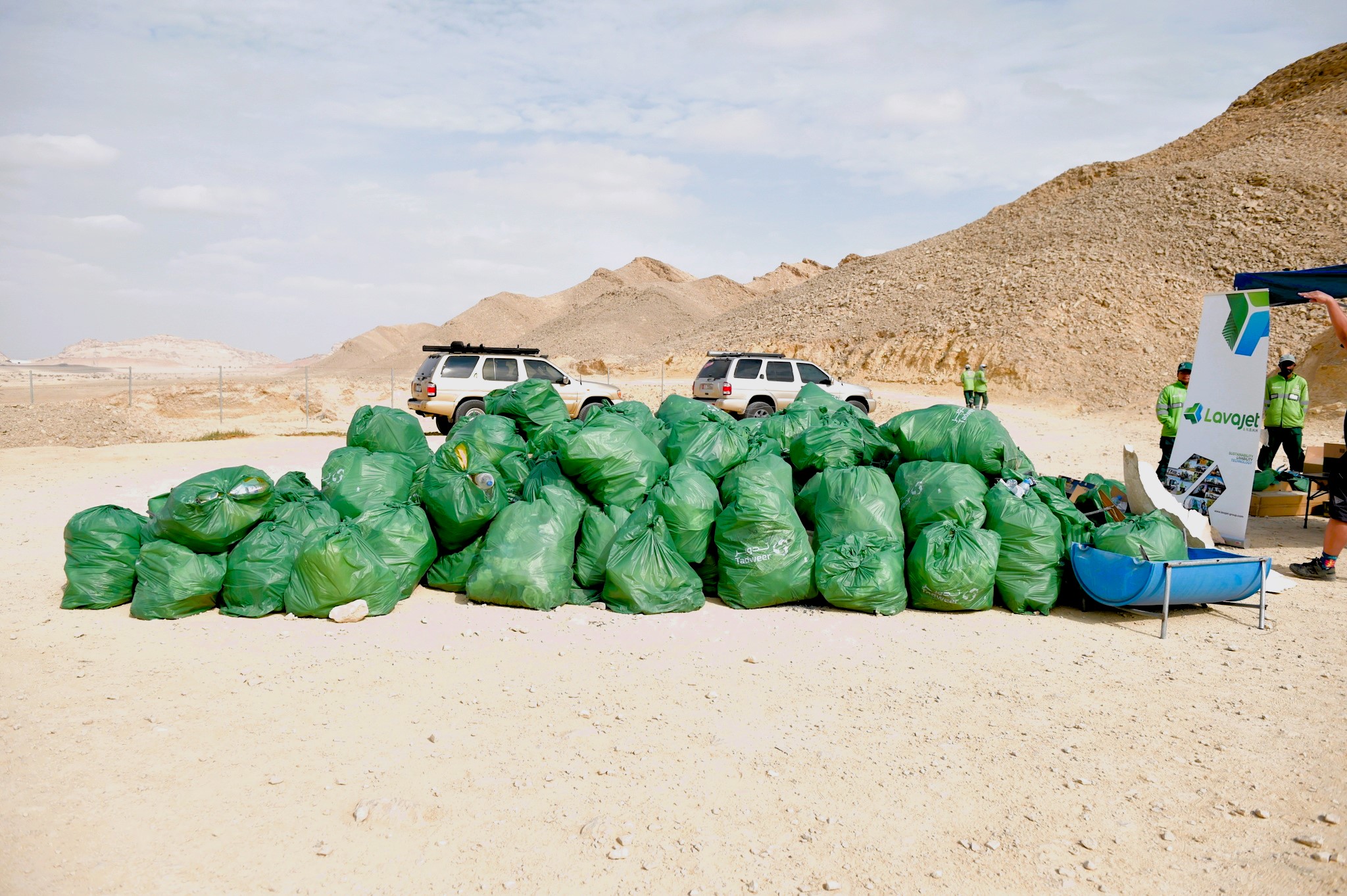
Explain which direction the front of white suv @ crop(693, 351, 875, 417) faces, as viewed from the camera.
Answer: facing away from the viewer and to the right of the viewer

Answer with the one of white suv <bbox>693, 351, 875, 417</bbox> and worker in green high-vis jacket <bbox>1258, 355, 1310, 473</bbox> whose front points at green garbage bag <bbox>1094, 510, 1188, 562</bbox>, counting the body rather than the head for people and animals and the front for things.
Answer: the worker in green high-vis jacket

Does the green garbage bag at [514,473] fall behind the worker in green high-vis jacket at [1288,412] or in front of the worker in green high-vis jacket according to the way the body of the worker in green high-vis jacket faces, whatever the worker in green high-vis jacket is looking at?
in front

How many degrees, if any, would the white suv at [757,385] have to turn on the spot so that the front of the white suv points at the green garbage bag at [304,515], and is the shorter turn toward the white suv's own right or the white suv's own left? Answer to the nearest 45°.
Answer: approximately 135° to the white suv's own right

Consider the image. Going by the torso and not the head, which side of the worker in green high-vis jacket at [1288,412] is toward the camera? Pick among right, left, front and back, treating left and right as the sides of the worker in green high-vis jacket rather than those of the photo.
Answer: front

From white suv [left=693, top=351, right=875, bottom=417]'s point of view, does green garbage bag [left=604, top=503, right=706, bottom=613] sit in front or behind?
behind

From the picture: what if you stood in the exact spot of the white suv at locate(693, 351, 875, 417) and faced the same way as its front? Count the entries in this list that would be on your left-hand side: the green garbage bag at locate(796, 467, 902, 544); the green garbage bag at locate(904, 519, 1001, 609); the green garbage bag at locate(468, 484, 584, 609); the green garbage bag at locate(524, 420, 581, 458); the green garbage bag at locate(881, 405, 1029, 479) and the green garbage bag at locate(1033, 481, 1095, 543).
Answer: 0

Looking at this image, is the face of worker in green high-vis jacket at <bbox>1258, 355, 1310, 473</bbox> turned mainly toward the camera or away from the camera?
toward the camera

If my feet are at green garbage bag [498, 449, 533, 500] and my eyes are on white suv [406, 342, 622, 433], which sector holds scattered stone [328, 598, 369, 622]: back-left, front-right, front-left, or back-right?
back-left

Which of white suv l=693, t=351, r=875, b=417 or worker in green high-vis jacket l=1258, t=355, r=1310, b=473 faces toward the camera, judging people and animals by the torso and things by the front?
the worker in green high-vis jacket

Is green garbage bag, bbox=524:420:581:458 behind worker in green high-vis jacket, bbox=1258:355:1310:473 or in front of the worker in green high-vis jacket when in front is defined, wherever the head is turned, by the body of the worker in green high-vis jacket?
in front

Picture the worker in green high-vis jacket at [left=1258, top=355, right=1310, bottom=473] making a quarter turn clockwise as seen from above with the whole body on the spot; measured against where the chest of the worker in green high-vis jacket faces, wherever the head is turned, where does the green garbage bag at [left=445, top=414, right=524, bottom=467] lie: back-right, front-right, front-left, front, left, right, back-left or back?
front-left

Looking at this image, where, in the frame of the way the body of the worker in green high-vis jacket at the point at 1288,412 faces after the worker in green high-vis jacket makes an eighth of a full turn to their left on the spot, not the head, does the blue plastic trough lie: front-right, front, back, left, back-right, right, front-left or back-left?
front-right

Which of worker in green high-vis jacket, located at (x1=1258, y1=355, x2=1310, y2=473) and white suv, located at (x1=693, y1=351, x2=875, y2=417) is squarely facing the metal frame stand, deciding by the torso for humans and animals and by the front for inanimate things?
the worker in green high-vis jacket

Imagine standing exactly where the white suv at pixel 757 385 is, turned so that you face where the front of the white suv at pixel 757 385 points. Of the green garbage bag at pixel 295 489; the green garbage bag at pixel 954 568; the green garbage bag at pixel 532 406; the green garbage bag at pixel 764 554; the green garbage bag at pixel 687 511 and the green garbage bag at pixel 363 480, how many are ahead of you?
0

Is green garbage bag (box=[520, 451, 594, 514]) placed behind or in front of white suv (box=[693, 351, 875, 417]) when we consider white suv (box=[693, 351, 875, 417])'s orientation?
behind

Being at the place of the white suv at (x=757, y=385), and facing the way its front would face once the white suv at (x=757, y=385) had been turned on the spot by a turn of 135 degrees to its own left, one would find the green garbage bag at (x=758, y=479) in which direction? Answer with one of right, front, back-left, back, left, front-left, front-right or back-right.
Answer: left

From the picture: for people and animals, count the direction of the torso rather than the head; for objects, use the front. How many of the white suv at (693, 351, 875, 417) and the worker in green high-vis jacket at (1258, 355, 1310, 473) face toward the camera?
1

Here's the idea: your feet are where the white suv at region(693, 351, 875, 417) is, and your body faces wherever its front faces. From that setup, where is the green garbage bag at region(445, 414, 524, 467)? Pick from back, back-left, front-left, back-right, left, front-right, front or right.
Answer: back-right

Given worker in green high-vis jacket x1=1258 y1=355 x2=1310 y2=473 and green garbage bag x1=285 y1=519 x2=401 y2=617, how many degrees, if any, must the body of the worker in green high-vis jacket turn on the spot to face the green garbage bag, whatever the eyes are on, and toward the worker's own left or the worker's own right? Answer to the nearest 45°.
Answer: approximately 45° to the worker's own right
